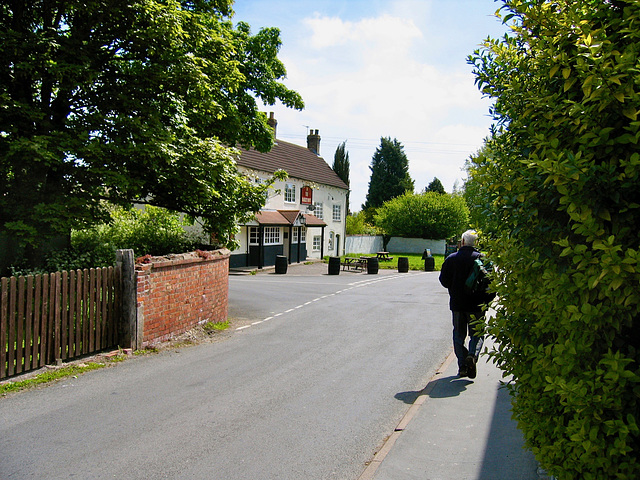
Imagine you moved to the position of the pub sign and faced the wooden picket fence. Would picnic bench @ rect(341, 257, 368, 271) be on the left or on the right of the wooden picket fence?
left

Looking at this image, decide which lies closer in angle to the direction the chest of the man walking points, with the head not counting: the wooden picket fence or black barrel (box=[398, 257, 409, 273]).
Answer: the black barrel

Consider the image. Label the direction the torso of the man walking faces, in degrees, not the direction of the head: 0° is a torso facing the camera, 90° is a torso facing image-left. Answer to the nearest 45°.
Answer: approximately 180°

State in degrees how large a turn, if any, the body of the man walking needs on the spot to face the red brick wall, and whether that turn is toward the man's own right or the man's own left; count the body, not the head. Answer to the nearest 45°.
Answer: approximately 90° to the man's own left

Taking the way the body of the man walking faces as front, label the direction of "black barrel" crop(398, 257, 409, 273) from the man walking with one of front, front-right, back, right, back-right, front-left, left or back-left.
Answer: front

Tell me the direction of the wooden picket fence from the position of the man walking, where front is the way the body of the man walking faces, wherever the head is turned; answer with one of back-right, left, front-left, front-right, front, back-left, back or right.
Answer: left

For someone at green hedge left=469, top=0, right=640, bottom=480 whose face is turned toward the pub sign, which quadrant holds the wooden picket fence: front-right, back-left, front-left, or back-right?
front-left

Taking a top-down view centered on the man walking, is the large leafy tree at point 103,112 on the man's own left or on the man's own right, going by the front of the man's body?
on the man's own left

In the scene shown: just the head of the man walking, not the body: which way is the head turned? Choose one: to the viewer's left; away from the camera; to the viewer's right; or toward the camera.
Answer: away from the camera

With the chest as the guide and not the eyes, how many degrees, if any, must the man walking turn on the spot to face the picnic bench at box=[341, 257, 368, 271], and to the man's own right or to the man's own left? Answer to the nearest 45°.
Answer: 0° — they already face it

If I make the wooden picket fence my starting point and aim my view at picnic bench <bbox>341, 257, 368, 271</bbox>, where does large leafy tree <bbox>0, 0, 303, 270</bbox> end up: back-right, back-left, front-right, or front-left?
front-left

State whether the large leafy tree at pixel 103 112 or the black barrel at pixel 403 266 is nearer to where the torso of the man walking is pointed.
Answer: the black barrel
